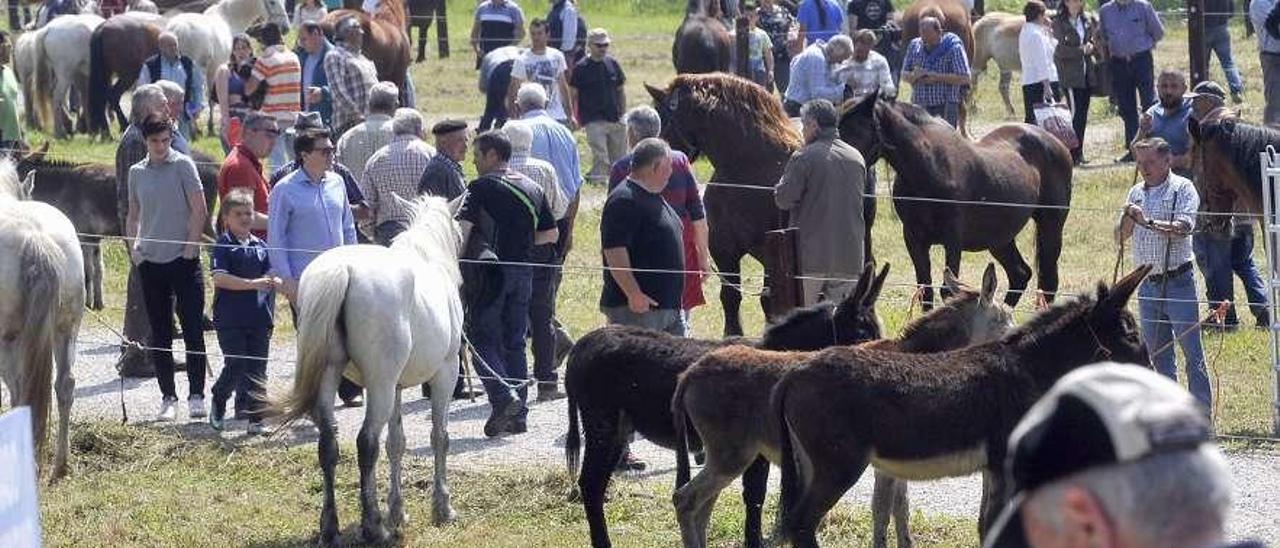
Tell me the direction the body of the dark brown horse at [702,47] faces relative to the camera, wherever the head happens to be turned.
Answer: away from the camera

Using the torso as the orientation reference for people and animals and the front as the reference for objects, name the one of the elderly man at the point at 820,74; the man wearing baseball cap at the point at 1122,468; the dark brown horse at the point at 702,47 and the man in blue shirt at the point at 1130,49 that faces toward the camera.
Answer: the man in blue shirt

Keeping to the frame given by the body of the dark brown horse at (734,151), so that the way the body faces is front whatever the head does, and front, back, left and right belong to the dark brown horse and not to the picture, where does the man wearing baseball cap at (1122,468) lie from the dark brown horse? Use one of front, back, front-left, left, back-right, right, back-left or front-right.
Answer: front-left

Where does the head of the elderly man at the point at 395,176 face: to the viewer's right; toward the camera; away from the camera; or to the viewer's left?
away from the camera

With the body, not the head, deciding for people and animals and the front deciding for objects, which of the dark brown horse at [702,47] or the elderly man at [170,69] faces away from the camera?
the dark brown horse

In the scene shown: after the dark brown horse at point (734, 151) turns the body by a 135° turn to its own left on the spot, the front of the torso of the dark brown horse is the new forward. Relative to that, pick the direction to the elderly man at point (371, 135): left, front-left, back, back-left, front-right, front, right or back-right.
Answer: back

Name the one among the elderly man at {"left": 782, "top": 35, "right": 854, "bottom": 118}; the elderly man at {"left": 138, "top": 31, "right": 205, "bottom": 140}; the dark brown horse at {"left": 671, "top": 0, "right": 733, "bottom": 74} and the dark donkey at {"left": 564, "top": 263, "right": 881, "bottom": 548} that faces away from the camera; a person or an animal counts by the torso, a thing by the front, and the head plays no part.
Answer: the dark brown horse

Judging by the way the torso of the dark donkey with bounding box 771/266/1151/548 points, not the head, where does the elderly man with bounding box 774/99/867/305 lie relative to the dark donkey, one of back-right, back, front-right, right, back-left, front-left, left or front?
left

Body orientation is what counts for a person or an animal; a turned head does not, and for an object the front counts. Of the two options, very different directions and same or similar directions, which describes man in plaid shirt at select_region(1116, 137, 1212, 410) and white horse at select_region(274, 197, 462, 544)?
very different directions

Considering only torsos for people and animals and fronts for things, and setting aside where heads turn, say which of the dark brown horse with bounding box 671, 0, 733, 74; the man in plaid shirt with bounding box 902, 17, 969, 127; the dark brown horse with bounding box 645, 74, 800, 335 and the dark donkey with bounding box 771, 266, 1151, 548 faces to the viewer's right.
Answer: the dark donkey

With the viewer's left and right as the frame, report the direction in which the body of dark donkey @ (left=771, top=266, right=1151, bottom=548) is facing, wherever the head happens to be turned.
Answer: facing to the right of the viewer

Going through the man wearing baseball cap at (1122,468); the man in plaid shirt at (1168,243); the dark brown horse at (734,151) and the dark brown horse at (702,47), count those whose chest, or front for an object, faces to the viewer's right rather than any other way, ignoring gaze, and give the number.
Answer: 0

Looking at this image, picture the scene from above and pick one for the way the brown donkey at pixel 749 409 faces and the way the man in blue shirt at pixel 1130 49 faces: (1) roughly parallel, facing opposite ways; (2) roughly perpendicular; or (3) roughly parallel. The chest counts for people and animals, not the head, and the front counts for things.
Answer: roughly perpendicular

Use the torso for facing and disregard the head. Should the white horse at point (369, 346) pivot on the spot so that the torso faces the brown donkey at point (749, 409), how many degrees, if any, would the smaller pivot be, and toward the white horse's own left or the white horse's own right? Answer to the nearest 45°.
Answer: approximately 90° to the white horse's own right

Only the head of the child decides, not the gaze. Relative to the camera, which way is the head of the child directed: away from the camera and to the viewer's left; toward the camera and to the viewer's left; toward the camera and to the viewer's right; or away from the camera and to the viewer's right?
toward the camera and to the viewer's right

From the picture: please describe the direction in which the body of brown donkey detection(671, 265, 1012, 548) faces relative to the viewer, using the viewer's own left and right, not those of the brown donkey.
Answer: facing to the right of the viewer

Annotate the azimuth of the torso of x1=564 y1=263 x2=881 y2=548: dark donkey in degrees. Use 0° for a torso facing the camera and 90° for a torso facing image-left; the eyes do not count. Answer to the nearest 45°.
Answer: approximately 270°

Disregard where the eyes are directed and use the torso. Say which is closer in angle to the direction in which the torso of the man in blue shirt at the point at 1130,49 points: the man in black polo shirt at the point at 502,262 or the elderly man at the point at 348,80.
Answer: the man in black polo shirt
